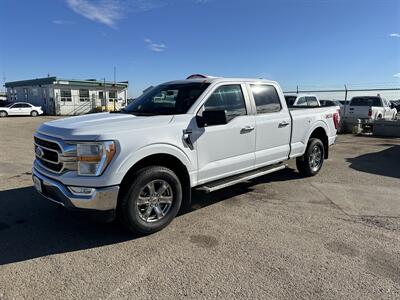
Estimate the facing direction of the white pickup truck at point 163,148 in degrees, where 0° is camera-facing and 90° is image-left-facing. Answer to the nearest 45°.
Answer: approximately 45°

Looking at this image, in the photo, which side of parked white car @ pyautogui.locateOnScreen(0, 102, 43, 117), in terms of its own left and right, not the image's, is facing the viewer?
left

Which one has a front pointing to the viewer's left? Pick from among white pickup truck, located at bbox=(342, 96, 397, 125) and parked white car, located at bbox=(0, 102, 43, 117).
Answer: the parked white car

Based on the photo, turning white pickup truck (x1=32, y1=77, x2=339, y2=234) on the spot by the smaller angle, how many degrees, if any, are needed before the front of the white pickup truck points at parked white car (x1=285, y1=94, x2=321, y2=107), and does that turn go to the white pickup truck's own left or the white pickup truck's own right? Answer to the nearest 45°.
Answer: approximately 180°

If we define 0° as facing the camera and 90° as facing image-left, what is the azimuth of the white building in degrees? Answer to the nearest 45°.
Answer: approximately 315°

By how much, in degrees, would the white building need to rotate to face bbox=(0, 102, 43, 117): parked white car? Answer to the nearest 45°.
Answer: approximately 90° to its right

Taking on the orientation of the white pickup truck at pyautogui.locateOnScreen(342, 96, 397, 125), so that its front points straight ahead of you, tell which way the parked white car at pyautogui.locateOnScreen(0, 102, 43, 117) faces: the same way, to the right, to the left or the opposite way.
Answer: the opposite way

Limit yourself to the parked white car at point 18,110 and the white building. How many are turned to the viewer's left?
1
